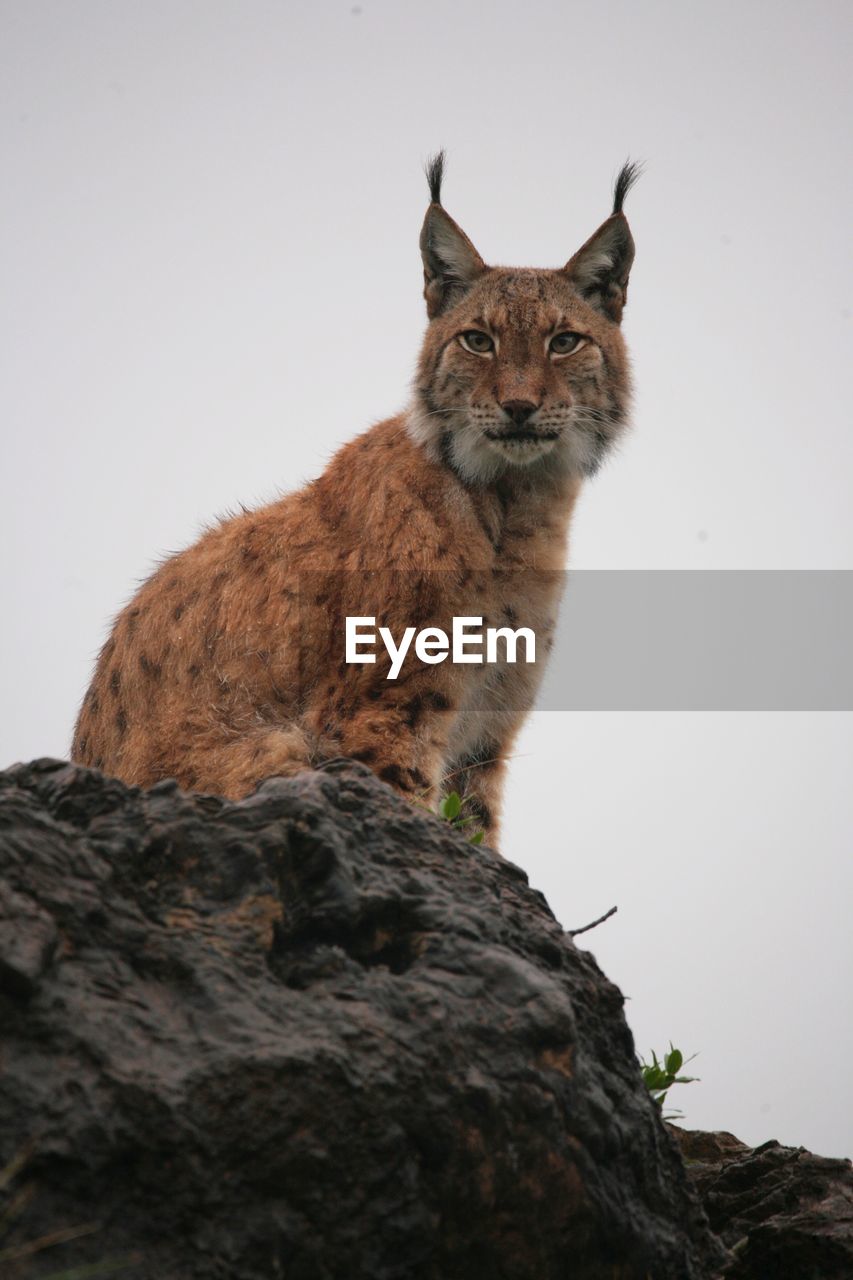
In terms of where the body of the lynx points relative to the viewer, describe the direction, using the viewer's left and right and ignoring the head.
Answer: facing the viewer and to the right of the viewer
